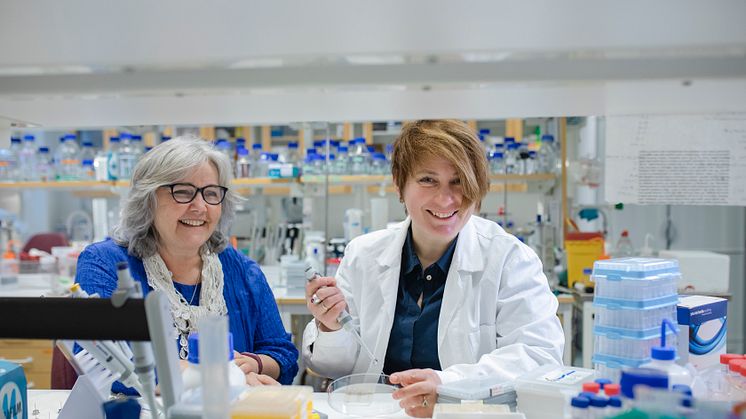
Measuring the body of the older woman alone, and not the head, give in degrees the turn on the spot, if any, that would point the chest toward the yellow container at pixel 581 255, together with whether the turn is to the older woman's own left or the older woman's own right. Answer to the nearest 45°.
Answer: approximately 135° to the older woman's own left

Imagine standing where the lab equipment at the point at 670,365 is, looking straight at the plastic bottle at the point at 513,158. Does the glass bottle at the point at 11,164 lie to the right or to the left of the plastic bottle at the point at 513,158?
left

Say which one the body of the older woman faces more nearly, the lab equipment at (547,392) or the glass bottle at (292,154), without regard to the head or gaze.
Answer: the lab equipment

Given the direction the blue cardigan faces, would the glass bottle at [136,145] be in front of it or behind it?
behind

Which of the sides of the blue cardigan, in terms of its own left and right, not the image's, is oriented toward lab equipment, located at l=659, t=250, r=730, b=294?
left

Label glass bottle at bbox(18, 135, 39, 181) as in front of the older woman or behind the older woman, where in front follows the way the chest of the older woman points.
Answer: behind

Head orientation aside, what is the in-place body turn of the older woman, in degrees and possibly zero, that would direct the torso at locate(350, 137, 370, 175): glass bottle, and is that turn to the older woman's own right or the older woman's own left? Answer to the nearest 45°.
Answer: approximately 135° to the older woman's own left

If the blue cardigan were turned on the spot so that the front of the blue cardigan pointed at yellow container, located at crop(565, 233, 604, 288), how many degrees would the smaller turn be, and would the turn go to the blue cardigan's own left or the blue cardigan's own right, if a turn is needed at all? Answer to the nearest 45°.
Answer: approximately 135° to the blue cardigan's own left

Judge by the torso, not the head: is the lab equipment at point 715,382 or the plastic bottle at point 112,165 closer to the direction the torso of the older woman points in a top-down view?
the lab equipment

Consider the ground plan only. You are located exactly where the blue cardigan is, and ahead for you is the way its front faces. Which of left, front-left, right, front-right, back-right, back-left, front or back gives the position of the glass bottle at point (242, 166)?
back
